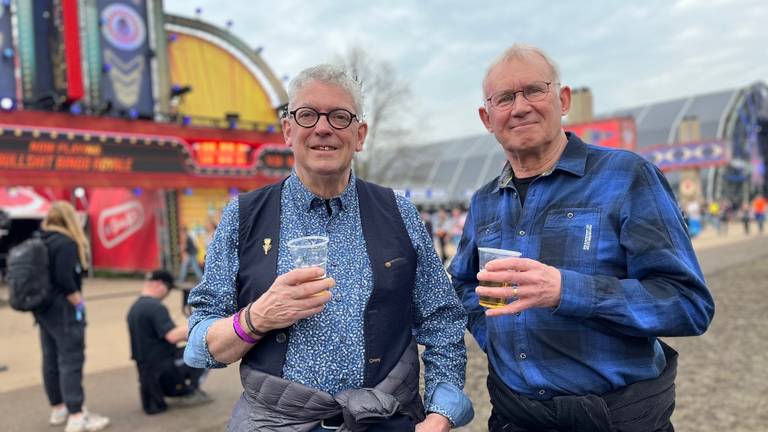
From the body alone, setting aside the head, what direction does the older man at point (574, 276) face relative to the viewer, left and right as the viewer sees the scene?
facing the viewer and to the left of the viewer

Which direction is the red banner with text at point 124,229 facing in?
toward the camera

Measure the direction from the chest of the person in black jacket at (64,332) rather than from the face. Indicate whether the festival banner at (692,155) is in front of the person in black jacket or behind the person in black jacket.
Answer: in front

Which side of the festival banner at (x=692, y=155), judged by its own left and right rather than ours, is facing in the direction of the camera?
front

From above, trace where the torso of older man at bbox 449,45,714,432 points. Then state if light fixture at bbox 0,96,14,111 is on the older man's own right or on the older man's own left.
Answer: on the older man's own right

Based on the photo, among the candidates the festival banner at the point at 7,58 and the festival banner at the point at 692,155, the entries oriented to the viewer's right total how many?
0

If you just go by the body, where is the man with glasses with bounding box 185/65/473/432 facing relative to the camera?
toward the camera

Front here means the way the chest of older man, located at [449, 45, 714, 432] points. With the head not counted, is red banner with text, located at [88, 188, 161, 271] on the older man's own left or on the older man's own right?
on the older man's own right

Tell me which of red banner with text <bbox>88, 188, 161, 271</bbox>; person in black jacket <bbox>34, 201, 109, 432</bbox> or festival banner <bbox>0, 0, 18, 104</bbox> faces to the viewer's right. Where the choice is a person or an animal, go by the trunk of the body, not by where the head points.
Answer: the person in black jacket

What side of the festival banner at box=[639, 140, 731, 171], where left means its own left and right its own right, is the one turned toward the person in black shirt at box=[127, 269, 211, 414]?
front

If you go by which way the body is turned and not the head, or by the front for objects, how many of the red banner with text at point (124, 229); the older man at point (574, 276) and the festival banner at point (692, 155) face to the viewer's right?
0
